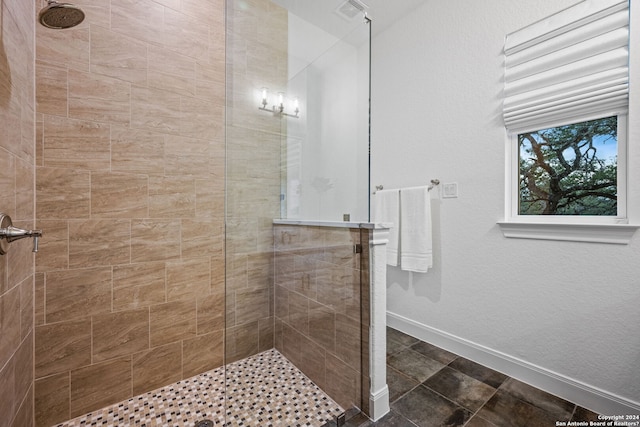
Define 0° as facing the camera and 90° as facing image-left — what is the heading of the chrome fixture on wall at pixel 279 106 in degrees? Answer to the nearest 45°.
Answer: approximately 315°

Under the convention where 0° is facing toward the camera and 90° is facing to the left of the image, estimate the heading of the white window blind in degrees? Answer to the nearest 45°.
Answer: approximately 45°

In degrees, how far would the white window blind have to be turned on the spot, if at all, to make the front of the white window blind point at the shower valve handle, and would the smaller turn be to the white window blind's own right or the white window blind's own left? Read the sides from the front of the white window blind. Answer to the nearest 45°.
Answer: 0° — it already faces it
